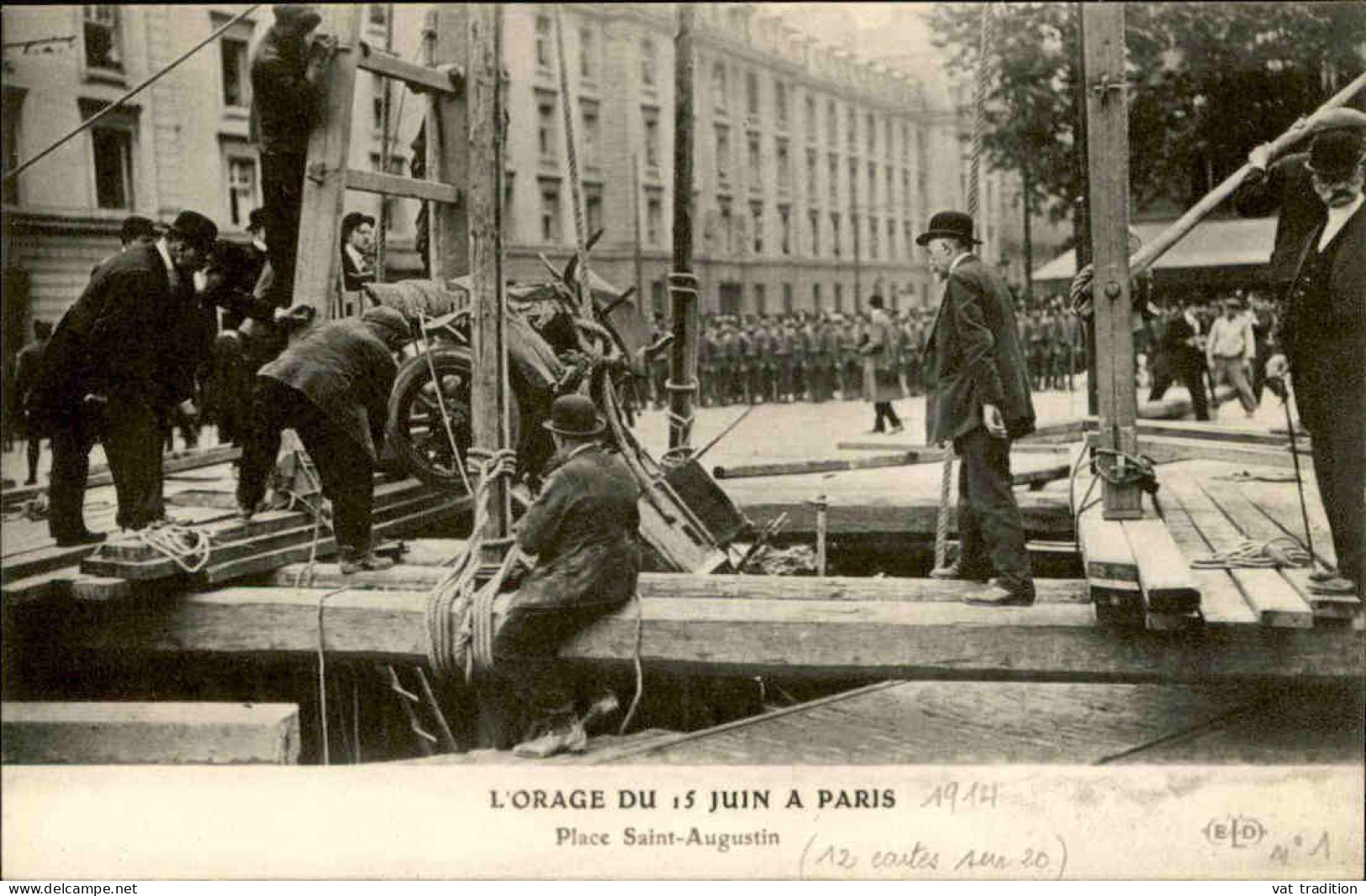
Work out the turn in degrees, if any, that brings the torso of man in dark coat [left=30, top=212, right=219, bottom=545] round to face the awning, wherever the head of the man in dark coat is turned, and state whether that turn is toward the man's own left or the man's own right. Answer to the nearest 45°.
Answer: approximately 45° to the man's own left

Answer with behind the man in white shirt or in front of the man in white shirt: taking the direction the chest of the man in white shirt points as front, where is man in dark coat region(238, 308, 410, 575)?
in front

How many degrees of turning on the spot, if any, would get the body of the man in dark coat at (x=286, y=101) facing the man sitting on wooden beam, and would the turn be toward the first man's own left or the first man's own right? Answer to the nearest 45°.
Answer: approximately 45° to the first man's own right

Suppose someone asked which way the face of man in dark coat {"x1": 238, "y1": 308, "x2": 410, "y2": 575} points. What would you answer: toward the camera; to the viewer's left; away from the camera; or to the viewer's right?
to the viewer's right

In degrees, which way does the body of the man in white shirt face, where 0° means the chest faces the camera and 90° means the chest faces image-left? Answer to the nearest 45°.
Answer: approximately 0°

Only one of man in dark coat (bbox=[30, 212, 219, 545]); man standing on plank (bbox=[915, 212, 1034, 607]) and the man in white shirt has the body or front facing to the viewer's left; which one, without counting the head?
the man standing on plank

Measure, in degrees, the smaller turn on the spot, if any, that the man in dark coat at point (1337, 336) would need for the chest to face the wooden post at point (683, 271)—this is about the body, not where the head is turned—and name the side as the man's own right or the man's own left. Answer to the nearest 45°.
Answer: approximately 90° to the man's own right

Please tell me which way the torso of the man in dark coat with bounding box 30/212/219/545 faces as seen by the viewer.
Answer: to the viewer's right

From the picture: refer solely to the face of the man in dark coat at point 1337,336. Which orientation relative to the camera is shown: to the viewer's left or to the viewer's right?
to the viewer's left

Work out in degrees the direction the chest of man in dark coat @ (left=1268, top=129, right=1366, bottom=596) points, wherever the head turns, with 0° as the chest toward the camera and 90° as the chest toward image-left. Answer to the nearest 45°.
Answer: approximately 45°

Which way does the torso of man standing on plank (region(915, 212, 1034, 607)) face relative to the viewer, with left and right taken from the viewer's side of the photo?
facing to the left of the viewer
